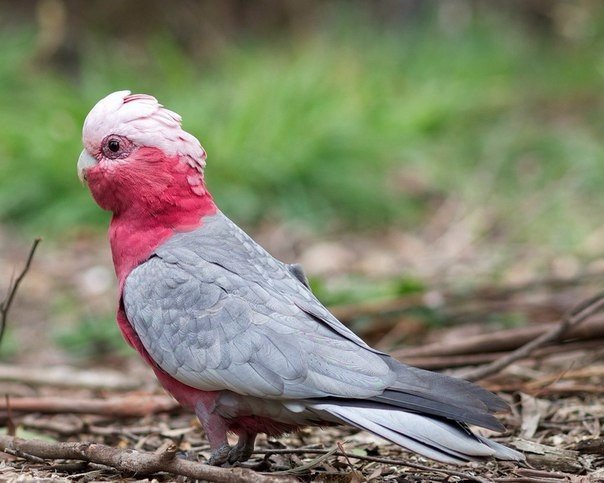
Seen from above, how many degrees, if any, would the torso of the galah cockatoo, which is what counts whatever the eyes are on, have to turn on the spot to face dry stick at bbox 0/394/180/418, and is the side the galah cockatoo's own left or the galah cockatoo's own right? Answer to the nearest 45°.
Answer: approximately 45° to the galah cockatoo's own right

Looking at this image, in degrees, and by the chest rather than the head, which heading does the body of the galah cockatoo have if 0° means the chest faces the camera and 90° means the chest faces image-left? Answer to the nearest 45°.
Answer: approximately 90°

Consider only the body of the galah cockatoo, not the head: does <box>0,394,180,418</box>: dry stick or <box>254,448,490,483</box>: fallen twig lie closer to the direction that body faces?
the dry stick

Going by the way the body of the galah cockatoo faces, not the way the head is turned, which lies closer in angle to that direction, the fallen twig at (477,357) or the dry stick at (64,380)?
the dry stick

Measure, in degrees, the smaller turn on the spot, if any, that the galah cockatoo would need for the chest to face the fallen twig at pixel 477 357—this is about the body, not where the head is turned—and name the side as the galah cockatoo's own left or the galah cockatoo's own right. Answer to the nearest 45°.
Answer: approximately 135° to the galah cockatoo's own right

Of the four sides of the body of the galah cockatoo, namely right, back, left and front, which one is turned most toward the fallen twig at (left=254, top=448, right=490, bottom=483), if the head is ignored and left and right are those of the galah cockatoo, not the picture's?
back
